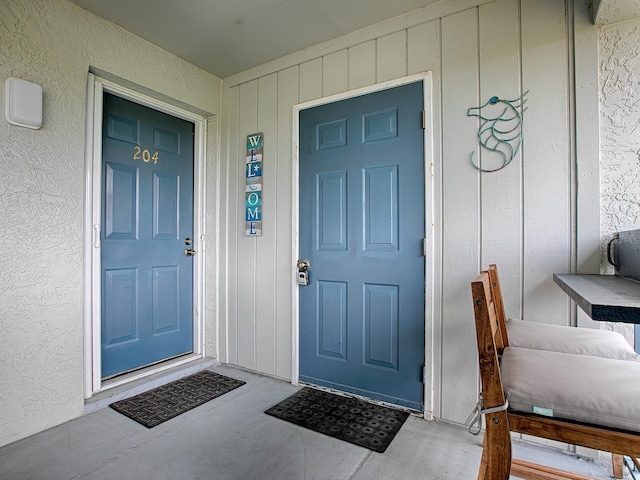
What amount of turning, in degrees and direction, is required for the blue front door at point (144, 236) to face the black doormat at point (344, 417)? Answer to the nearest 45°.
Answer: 0° — it already faces it

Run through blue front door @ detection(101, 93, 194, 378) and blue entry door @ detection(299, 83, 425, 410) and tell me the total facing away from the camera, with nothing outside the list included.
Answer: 0

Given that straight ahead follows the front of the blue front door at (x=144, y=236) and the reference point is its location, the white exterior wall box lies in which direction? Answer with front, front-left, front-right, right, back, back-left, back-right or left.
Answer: right

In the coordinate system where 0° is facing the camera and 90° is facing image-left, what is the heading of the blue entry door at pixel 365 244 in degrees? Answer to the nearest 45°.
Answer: approximately 45°

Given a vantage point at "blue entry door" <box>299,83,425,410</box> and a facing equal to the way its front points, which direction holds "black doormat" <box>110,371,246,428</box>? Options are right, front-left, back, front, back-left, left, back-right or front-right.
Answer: front-right

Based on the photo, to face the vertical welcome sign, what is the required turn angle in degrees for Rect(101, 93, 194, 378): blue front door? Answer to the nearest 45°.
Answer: approximately 45° to its left

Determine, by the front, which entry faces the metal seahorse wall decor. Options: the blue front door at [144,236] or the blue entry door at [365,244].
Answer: the blue front door

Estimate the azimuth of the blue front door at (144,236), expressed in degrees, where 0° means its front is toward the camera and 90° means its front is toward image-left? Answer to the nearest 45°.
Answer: approximately 315°

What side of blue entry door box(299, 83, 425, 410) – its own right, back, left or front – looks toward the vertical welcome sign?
right

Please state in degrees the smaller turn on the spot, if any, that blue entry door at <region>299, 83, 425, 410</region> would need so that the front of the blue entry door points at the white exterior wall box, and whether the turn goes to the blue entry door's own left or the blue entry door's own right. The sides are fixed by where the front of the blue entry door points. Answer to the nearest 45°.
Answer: approximately 45° to the blue entry door's own right

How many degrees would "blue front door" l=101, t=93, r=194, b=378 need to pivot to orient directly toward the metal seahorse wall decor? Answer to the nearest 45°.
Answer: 0° — it already faces it
